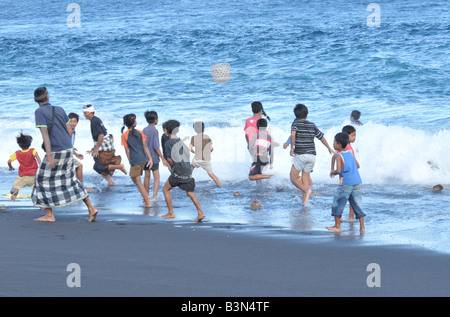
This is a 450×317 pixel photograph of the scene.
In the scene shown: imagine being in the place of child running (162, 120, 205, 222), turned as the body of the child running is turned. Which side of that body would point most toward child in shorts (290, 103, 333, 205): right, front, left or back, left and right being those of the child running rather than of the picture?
right

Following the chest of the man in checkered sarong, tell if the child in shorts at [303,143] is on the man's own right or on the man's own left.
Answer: on the man's own right

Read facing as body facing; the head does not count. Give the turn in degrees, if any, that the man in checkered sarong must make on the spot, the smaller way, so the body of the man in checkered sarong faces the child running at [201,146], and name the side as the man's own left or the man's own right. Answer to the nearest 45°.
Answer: approximately 90° to the man's own right

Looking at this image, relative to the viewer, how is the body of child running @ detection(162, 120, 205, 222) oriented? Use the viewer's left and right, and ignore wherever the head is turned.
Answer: facing away from the viewer and to the left of the viewer

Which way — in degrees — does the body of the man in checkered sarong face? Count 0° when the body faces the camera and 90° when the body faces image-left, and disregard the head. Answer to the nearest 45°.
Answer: approximately 135°

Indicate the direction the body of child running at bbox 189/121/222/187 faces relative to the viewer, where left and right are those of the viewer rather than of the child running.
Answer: facing away from the viewer and to the left of the viewer

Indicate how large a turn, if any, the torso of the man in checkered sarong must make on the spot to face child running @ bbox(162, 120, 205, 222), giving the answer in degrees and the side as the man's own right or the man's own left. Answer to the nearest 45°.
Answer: approximately 135° to the man's own right

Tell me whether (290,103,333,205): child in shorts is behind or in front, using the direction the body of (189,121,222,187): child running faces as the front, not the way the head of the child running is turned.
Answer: behind
